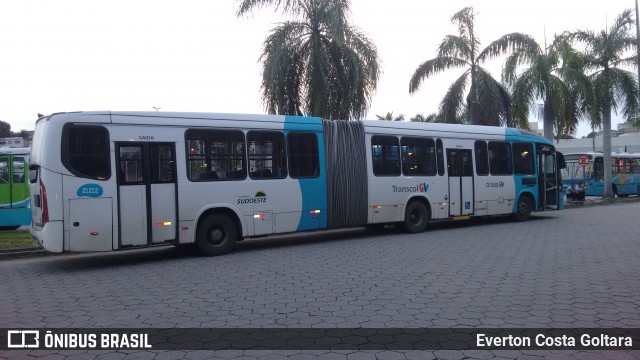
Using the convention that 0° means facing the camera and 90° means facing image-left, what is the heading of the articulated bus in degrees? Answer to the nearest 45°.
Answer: approximately 225°

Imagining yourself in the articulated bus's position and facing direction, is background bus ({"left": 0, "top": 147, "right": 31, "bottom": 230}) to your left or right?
on your left
